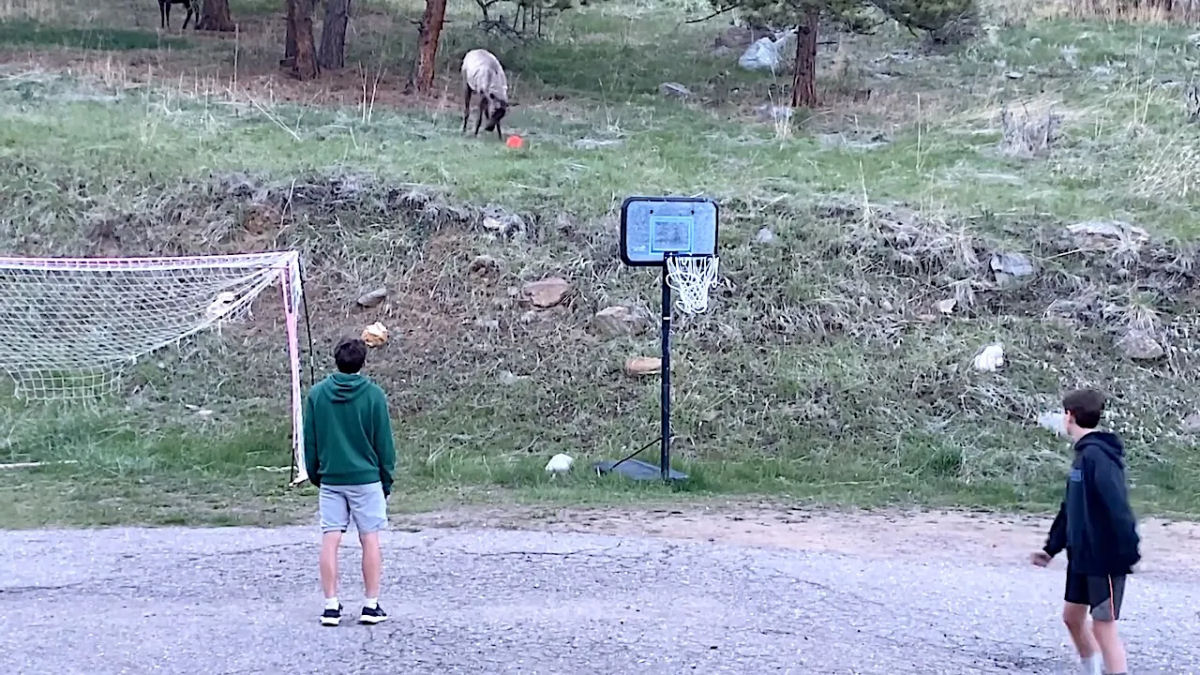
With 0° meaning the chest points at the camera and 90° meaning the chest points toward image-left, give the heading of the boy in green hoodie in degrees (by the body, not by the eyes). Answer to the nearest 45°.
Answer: approximately 180°

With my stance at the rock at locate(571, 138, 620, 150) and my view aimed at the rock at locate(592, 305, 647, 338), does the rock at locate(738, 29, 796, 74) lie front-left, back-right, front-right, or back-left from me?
back-left

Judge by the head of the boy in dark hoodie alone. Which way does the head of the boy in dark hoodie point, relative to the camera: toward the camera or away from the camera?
away from the camera

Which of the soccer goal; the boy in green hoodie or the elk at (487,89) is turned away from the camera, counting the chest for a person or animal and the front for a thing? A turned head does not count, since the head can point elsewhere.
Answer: the boy in green hoodie

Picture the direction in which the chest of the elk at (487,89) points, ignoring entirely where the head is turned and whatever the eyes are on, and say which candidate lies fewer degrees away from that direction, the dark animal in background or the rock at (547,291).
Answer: the rock

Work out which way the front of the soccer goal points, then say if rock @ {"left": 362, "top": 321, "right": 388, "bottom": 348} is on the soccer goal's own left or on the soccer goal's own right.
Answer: on the soccer goal's own left

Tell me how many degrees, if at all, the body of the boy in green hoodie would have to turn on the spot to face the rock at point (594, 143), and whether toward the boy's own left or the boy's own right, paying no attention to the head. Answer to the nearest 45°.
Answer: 0° — they already face it

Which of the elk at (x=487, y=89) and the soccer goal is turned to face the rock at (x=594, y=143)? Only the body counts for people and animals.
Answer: the elk

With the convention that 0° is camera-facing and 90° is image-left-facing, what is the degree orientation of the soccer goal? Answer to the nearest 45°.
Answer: approximately 0°

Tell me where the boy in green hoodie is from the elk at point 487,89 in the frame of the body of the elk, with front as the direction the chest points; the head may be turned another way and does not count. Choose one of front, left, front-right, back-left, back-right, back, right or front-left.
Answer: front-right

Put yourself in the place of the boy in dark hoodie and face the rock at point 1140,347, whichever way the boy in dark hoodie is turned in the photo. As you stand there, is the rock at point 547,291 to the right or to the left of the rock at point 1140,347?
left

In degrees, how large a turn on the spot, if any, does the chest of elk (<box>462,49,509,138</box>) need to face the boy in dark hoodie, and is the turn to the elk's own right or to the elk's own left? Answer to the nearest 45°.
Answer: approximately 45° to the elk's own right

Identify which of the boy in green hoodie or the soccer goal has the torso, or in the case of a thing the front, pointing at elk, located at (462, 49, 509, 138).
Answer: the boy in green hoodie

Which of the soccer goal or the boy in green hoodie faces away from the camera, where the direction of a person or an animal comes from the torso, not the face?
the boy in green hoodie

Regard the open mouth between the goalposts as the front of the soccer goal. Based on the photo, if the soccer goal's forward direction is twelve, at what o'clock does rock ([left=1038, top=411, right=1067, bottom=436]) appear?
The rock is roughly at 10 o'clock from the soccer goal.
